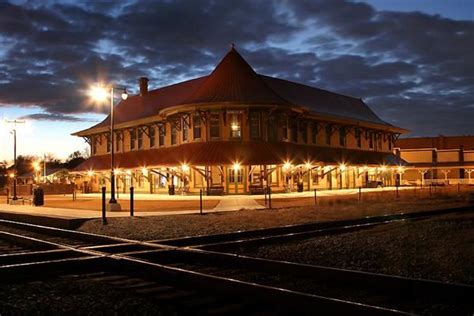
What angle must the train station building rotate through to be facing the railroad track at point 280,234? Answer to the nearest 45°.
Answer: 0° — it already faces it

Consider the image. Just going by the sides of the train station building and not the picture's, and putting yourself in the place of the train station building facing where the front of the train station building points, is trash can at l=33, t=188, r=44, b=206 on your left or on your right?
on your right

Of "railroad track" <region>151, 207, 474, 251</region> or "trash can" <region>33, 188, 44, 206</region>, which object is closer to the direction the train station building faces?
the railroad track

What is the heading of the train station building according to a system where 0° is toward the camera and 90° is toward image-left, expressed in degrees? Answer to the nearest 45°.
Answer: approximately 0°
